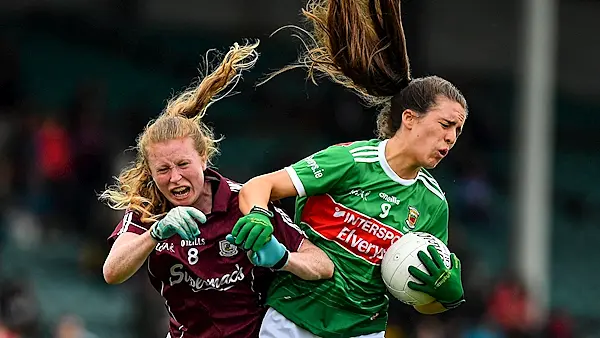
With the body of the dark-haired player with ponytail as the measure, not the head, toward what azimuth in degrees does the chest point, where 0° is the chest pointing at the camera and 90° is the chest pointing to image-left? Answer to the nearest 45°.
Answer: approximately 315°

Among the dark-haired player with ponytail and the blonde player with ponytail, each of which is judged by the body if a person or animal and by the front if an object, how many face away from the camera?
0

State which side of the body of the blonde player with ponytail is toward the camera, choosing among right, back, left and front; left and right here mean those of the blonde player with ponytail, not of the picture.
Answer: front

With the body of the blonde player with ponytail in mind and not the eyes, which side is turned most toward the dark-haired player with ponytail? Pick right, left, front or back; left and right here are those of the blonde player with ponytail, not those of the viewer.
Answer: left

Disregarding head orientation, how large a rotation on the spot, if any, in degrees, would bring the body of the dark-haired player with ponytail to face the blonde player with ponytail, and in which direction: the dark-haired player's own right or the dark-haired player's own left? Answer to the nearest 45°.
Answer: approximately 135° to the dark-haired player's own right

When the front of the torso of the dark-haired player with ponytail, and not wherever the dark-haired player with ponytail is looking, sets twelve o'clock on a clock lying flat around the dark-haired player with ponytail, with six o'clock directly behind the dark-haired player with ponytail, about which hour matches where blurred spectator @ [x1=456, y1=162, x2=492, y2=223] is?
The blurred spectator is roughly at 8 o'clock from the dark-haired player with ponytail.
